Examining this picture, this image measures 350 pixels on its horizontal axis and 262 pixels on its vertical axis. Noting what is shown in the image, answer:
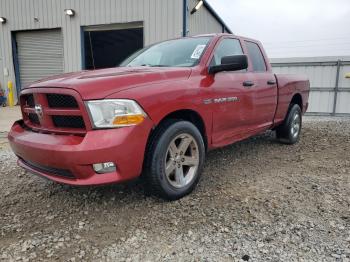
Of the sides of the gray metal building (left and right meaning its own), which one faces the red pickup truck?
front

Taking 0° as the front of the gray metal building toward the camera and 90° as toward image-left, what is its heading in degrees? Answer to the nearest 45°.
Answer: approximately 0°

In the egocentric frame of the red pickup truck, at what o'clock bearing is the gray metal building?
The gray metal building is roughly at 4 o'clock from the red pickup truck.

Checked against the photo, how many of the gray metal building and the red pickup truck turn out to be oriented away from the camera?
0
